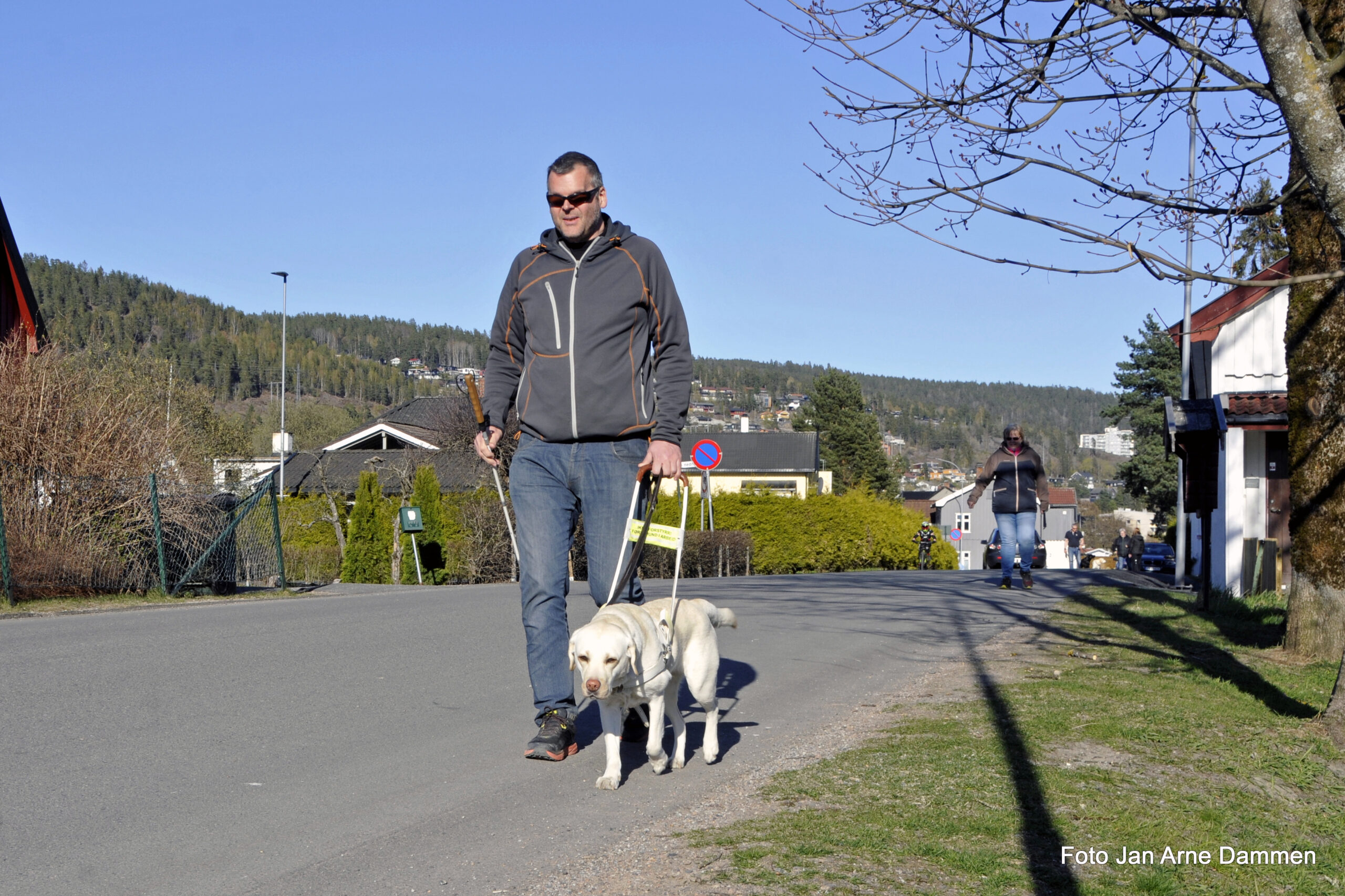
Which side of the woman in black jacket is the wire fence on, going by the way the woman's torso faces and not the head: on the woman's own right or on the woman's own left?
on the woman's own right

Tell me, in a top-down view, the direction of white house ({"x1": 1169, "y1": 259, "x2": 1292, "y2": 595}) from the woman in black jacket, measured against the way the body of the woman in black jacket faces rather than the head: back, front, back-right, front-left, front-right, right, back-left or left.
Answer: back-left

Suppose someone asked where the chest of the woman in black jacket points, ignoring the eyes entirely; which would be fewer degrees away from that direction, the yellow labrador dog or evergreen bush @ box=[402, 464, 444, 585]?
the yellow labrador dog

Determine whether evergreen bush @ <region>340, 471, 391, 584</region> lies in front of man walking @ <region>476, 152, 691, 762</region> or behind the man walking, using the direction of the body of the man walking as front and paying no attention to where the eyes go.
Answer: behind

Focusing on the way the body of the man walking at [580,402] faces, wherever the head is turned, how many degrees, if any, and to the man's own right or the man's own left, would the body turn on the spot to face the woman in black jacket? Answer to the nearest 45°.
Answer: approximately 135° to the man's own left

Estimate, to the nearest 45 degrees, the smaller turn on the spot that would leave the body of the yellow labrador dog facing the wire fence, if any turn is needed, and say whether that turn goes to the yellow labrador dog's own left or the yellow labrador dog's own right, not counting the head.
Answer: approximately 90° to the yellow labrador dog's own right

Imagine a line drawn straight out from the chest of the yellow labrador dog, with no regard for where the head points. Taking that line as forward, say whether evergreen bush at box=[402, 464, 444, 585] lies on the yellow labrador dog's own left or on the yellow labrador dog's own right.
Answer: on the yellow labrador dog's own right

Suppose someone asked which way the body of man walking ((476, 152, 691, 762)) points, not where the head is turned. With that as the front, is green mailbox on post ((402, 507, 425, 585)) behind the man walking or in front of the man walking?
behind
